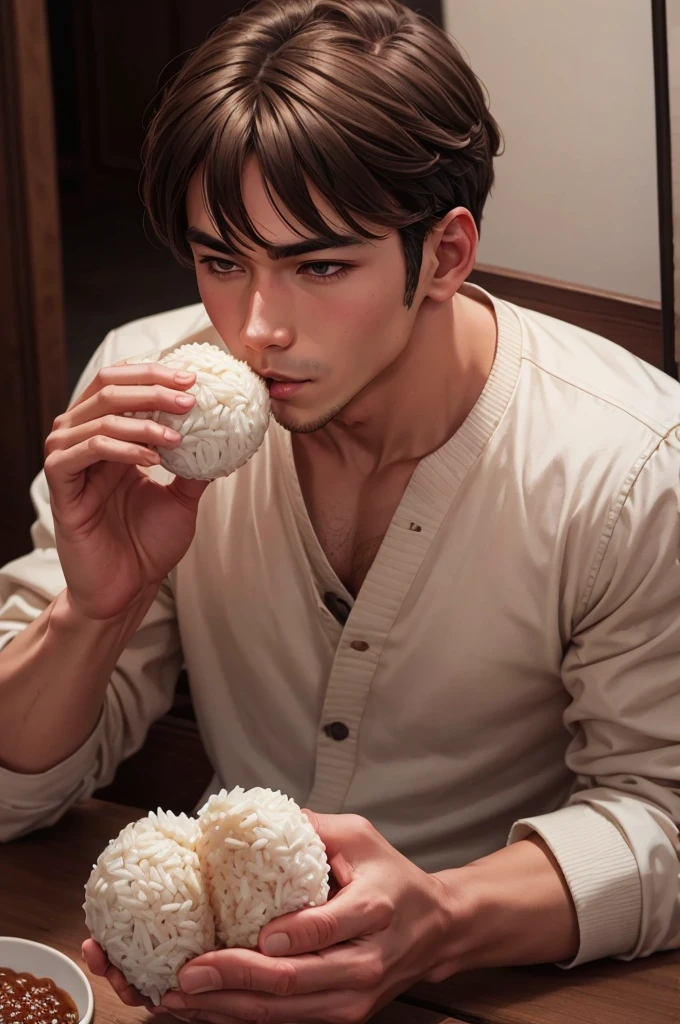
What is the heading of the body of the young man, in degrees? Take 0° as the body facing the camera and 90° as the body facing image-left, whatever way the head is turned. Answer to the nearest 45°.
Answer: approximately 45°

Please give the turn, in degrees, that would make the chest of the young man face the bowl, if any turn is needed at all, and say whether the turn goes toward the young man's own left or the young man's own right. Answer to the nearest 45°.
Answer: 0° — they already face it
